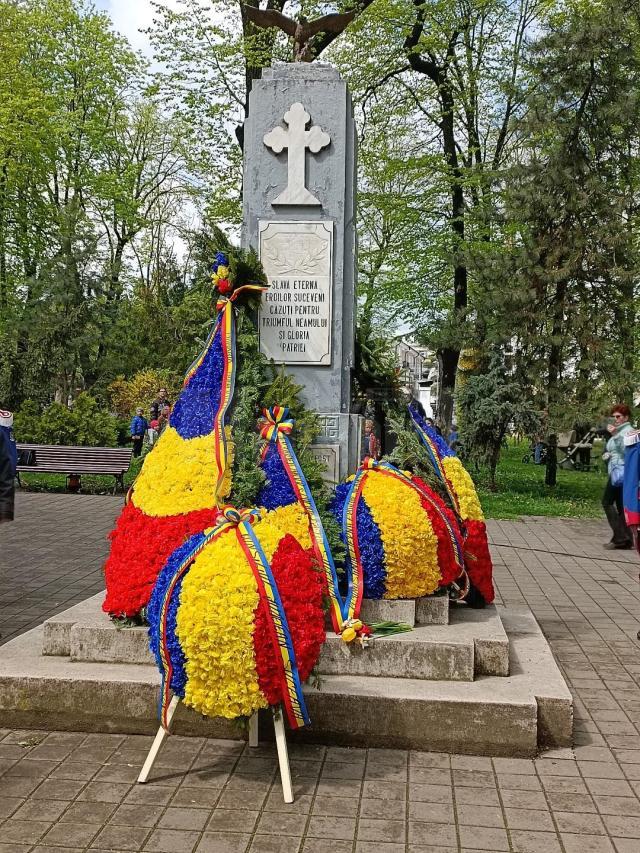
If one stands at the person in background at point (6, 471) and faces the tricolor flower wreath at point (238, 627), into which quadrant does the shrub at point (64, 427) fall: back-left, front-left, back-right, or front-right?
back-left

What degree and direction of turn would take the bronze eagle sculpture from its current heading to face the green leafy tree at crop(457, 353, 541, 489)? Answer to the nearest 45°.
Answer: approximately 180°

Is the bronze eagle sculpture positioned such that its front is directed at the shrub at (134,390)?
no

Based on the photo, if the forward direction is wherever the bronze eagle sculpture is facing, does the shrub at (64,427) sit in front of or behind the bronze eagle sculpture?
behind

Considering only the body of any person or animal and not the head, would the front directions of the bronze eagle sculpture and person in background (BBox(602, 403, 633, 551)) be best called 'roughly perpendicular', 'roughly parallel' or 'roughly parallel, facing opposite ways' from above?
roughly perpendicular

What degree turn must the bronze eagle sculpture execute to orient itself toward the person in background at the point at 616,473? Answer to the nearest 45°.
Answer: approximately 135° to its left

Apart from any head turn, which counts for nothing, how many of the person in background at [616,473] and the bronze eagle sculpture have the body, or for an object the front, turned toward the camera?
1

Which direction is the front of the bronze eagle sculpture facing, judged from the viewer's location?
facing the viewer

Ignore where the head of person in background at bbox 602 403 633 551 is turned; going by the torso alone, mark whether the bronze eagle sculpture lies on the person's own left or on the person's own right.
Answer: on the person's own left

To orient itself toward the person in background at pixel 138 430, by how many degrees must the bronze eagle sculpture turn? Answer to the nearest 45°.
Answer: approximately 180°

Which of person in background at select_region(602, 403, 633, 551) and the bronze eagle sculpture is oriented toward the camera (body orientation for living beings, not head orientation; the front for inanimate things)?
the bronze eagle sculpture

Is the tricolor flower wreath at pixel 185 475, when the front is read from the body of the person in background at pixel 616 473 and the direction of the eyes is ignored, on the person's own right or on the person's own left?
on the person's own left

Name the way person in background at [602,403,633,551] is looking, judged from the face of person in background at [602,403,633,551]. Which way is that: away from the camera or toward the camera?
toward the camera

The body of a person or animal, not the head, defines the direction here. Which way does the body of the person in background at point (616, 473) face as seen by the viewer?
to the viewer's left
